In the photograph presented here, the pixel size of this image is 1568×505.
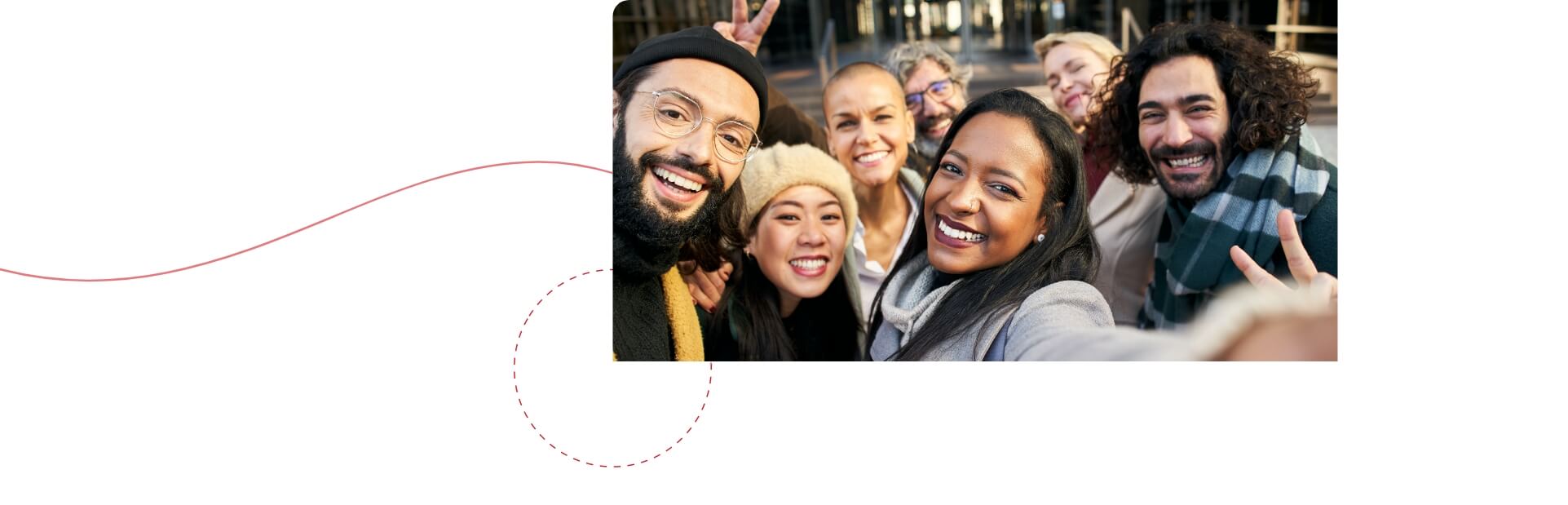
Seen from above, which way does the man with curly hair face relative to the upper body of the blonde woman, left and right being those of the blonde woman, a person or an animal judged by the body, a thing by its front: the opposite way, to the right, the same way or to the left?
the same way

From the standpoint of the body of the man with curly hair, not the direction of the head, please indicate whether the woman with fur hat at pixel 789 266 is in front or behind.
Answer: in front

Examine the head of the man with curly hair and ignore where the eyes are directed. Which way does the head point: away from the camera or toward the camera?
toward the camera

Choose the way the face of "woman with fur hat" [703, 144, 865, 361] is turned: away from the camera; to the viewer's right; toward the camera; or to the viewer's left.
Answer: toward the camera

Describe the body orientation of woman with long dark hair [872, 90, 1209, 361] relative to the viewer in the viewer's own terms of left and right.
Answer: facing the viewer and to the left of the viewer

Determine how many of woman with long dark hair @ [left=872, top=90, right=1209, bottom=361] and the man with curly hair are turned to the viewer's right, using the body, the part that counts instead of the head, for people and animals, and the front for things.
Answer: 0
